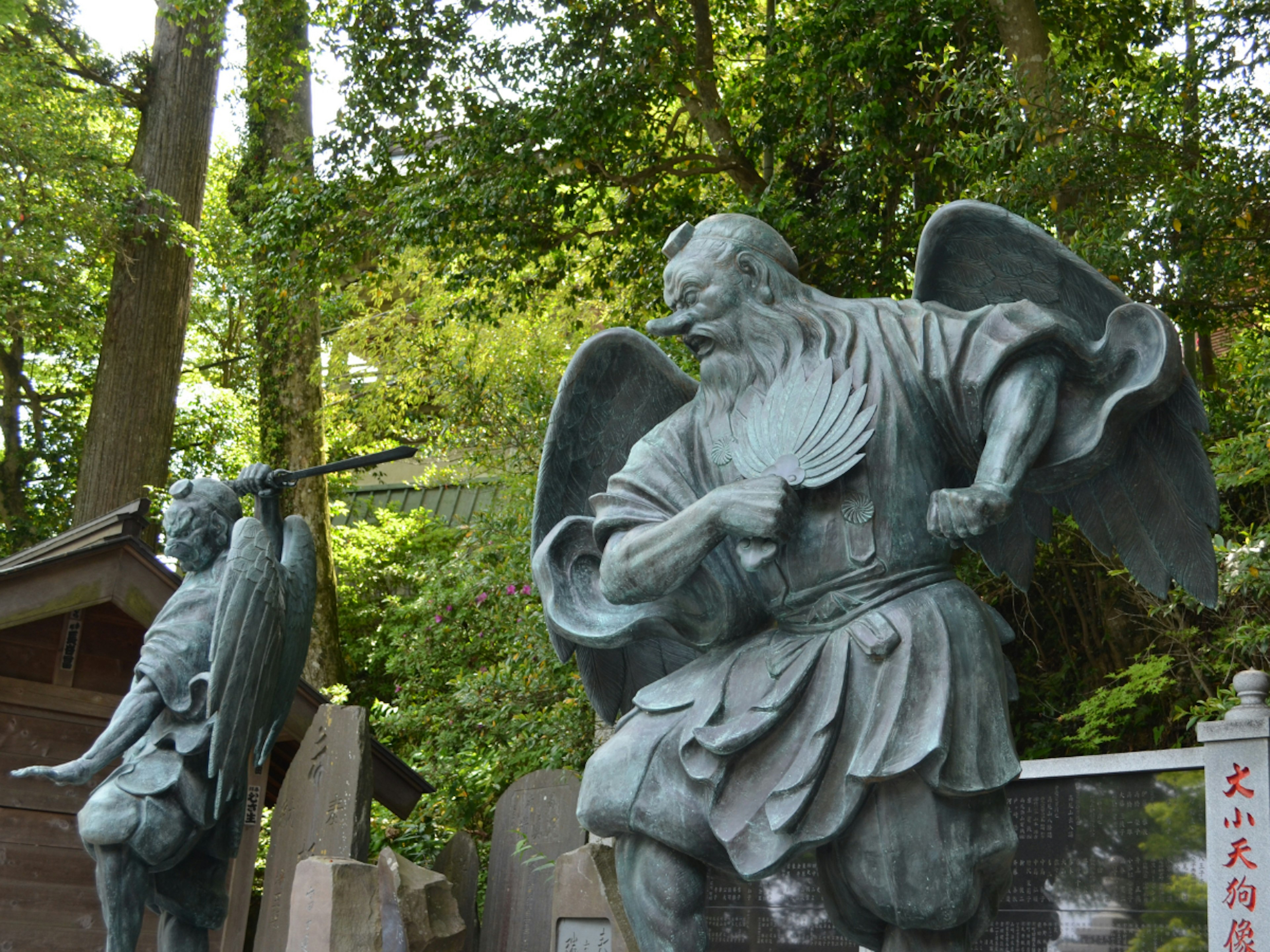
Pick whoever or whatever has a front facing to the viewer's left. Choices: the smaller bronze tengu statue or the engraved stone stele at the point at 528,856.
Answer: the smaller bronze tengu statue

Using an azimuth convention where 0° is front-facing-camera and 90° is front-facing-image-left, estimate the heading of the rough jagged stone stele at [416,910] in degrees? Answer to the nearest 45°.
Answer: approximately 45°

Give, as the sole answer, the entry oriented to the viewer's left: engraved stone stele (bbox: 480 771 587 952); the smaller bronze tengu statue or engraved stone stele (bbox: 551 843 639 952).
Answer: the smaller bronze tengu statue

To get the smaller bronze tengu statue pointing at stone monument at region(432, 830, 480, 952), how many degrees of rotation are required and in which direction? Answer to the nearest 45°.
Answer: approximately 135° to its right

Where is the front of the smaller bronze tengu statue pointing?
to the viewer's left

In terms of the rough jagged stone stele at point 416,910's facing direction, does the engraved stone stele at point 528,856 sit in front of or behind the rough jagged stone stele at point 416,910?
behind

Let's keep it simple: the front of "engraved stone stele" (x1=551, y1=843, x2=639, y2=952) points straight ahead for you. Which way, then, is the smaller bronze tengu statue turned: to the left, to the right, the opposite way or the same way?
to the right

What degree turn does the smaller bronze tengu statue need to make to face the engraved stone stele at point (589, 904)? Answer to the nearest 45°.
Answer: approximately 135° to its right
